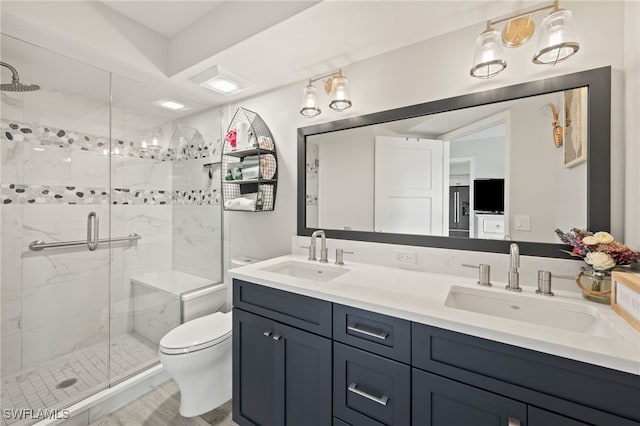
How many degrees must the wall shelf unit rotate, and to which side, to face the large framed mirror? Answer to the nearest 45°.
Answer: approximately 90° to its left

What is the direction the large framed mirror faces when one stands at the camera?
facing the viewer and to the left of the viewer

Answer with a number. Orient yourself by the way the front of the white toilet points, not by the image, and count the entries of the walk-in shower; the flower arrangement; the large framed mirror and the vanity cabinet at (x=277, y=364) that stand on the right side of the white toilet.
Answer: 1

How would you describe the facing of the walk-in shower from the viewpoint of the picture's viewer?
facing the viewer and to the right of the viewer

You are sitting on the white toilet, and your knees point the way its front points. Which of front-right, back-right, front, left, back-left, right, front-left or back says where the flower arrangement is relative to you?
left

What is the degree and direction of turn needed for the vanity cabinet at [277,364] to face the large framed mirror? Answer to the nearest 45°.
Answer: approximately 135° to its left

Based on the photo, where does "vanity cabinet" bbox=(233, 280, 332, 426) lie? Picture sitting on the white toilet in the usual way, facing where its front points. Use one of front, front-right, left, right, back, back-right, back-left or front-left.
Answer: left

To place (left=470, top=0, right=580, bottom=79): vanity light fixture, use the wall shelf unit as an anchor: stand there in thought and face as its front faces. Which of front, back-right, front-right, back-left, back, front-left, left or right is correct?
left

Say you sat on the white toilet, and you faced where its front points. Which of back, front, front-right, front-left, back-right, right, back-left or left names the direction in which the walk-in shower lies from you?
right
